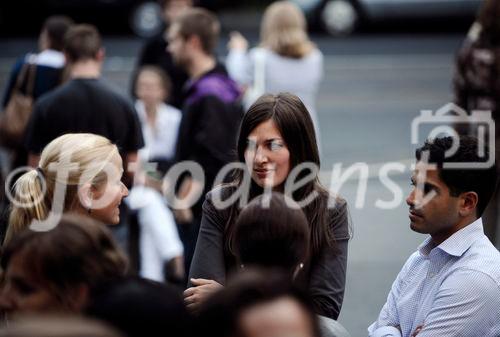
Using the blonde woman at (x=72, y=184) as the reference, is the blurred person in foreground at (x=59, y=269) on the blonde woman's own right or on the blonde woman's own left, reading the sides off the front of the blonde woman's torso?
on the blonde woman's own right

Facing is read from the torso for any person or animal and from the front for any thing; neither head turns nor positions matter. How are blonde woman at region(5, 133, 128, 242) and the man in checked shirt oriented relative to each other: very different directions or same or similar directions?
very different directions

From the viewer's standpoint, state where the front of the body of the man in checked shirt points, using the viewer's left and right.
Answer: facing the viewer and to the left of the viewer

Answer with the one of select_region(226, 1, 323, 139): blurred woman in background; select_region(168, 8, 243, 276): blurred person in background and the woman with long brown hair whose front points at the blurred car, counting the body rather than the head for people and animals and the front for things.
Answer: the blurred woman in background

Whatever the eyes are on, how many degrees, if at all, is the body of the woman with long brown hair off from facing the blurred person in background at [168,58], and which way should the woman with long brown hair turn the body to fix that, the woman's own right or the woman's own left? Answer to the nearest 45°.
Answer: approximately 180°

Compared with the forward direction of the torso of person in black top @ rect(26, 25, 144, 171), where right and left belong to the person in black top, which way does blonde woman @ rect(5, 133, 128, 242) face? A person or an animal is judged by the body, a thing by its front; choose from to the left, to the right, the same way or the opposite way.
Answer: to the right

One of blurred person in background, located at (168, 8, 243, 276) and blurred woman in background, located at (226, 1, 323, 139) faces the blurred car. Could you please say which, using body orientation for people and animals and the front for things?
the blurred woman in background

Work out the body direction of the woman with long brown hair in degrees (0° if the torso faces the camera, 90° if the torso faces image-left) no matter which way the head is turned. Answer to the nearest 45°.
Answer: approximately 0°

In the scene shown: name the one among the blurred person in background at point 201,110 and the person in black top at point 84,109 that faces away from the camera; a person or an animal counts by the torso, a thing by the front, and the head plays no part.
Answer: the person in black top

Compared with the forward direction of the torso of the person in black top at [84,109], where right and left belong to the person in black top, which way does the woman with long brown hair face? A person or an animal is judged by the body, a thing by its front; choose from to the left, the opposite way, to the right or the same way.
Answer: the opposite way

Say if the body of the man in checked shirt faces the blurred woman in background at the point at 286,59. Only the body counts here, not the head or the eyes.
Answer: no

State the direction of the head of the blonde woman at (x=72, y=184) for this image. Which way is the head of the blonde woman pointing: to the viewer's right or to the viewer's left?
to the viewer's right

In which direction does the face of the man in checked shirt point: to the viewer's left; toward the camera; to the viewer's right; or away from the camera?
to the viewer's left

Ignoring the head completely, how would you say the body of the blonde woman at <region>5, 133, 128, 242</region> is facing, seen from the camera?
to the viewer's right

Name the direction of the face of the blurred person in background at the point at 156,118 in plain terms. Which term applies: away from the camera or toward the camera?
toward the camera

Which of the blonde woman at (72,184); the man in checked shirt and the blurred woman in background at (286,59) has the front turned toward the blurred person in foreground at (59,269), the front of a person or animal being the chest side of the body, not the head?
the man in checked shirt

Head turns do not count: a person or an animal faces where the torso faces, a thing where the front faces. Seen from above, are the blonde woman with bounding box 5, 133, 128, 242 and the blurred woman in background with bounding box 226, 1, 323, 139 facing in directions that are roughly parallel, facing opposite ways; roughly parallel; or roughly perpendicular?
roughly perpendicular
